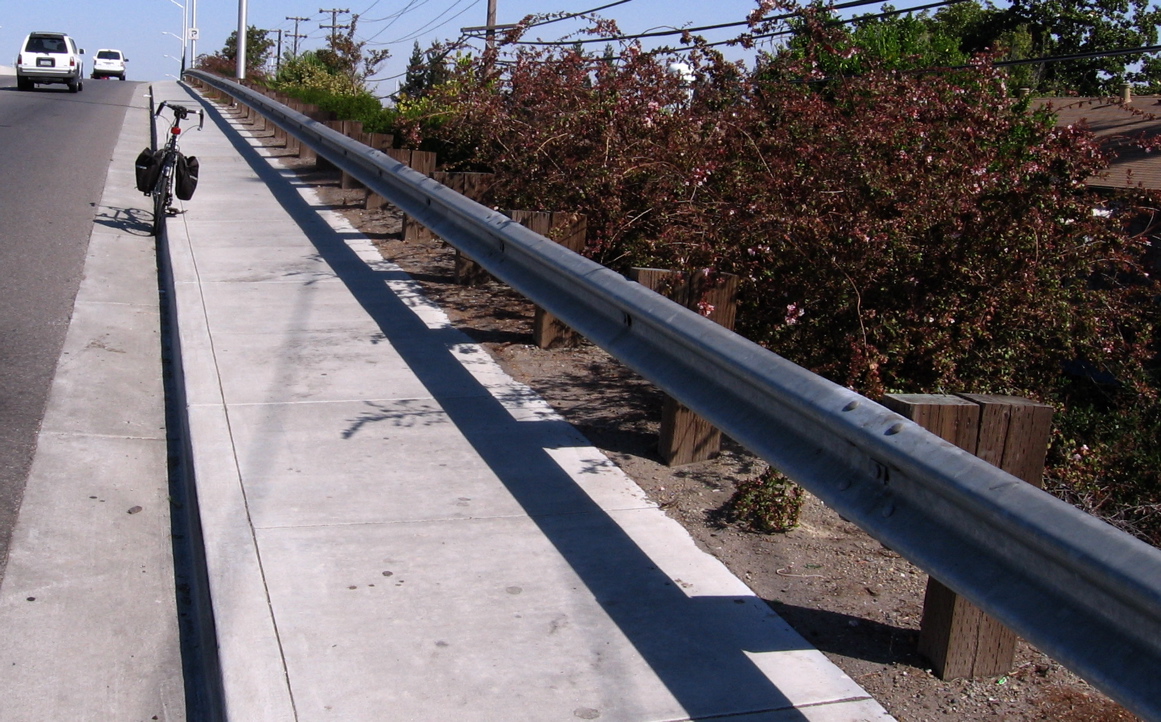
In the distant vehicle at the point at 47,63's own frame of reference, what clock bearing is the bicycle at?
The bicycle is roughly at 6 o'clock from the distant vehicle.

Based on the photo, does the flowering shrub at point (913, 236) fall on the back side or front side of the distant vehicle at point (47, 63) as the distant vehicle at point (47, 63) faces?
on the back side

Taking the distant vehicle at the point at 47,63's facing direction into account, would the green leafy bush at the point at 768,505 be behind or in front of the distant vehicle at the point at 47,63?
behind

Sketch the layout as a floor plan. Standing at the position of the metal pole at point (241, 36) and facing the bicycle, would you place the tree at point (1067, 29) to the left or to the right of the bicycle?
left

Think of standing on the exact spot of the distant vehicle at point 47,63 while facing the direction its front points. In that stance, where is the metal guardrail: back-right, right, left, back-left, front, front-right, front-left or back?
back

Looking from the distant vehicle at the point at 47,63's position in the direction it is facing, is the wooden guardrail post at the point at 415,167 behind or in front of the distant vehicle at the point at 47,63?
behind
